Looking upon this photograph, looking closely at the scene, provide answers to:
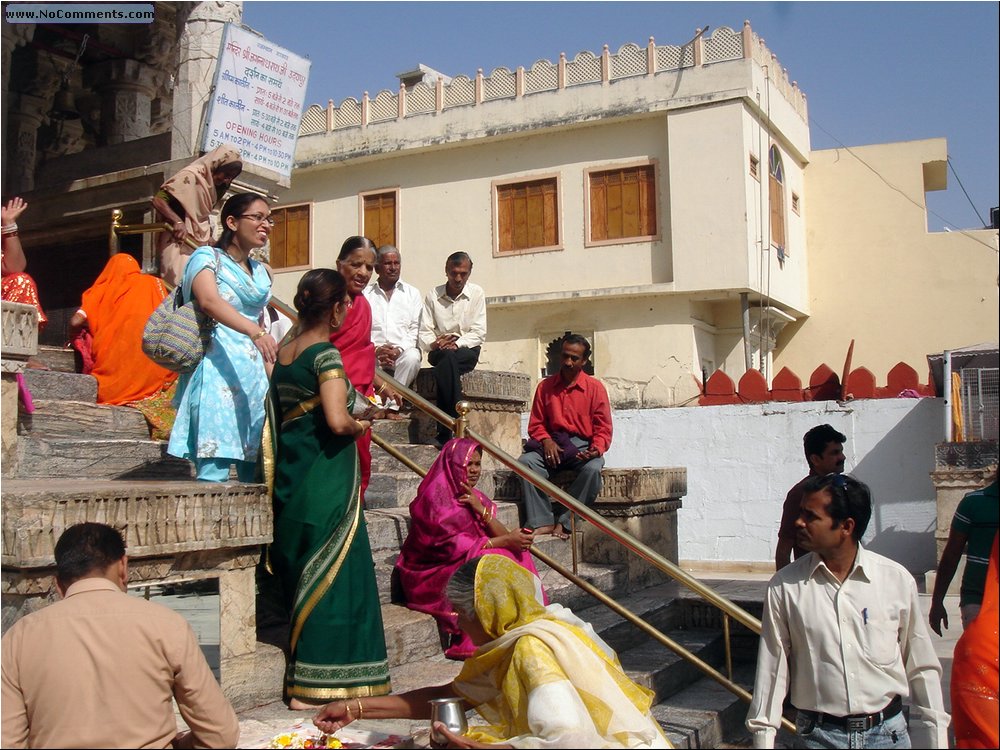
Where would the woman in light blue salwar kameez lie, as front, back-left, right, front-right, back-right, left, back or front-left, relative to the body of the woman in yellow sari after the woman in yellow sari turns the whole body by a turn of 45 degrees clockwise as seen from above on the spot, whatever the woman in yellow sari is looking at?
front

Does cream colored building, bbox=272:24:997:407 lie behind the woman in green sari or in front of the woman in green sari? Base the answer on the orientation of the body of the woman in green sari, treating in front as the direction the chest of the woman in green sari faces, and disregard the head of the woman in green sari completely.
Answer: in front

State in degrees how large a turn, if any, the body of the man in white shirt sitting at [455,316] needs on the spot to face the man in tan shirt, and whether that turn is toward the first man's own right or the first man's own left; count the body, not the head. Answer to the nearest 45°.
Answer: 0° — they already face them

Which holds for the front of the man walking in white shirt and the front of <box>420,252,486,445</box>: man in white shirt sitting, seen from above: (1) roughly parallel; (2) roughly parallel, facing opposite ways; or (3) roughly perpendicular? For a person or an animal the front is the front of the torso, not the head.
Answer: roughly parallel

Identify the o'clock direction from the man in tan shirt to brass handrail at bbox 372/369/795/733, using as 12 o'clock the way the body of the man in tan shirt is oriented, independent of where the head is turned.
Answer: The brass handrail is roughly at 2 o'clock from the man in tan shirt.

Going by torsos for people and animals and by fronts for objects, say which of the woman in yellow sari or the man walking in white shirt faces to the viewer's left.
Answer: the woman in yellow sari

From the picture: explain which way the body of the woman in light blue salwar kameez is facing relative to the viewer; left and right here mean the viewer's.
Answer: facing the viewer and to the right of the viewer

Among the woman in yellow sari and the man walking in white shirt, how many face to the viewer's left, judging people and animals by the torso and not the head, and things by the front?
1

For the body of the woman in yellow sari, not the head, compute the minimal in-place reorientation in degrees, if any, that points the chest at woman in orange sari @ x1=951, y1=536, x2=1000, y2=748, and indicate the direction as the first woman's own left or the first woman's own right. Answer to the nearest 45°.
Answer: approximately 180°

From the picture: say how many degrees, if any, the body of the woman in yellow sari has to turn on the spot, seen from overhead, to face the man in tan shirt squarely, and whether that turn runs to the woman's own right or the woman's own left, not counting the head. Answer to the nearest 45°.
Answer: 0° — they already face them

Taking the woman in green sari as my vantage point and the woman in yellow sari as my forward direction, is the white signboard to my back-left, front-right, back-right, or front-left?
back-left

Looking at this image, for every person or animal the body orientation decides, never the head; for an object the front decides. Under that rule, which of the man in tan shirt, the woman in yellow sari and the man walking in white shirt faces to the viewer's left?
the woman in yellow sari

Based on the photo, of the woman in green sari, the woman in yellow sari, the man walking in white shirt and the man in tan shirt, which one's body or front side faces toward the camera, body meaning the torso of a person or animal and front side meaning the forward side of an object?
the man walking in white shirt

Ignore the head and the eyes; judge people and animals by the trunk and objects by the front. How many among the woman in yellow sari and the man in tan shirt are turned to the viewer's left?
1

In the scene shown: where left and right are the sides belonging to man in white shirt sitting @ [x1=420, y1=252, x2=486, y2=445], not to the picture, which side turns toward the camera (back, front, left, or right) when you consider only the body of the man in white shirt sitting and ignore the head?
front

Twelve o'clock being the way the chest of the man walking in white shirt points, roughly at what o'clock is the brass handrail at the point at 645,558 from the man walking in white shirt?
The brass handrail is roughly at 5 o'clock from the man walking in white shirt.

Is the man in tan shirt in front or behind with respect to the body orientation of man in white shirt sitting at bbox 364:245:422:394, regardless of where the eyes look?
in front

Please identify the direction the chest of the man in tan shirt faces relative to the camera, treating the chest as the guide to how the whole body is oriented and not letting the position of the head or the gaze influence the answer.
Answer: away from the camera

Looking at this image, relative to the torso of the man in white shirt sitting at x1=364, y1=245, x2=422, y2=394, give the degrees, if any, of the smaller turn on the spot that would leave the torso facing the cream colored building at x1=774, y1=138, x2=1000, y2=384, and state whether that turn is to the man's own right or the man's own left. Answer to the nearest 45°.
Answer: approximately 135° to the man's own left
